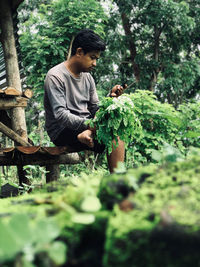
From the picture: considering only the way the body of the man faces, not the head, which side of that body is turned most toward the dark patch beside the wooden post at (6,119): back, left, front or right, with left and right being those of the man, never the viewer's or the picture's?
back

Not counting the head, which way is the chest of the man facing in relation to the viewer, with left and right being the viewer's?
facing the viewer and to the right of the viewer

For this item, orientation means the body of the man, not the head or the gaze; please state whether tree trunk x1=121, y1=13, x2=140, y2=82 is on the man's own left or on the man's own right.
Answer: on the man's own left

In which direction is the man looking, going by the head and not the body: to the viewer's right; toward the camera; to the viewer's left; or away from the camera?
to the viewer's right

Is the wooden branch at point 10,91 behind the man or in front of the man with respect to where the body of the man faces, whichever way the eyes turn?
behind

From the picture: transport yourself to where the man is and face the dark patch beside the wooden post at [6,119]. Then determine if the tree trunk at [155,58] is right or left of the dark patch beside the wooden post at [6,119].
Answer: right

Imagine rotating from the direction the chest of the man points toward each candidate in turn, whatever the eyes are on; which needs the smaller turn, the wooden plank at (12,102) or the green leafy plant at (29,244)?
the green leafy plant
